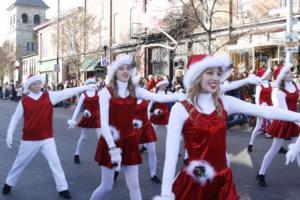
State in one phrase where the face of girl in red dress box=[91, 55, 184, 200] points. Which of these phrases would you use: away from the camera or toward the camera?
toward the camera

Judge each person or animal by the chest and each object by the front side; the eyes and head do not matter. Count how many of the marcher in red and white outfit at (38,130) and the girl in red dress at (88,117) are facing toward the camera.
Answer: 2

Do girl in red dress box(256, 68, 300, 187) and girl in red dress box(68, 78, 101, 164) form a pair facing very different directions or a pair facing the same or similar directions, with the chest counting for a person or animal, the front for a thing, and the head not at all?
same or similar directions

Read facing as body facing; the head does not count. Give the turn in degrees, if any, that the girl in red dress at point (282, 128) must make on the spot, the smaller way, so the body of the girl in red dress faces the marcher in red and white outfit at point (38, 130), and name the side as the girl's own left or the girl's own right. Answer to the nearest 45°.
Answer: approximately 90° to the girl's own right

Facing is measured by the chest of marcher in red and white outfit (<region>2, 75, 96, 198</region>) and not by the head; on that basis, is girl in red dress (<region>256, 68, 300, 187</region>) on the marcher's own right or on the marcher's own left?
on the marcher's own left

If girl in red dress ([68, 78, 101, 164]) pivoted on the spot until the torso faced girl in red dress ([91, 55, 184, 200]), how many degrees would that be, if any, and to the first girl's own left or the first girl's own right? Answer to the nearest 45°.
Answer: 0° — they already face them

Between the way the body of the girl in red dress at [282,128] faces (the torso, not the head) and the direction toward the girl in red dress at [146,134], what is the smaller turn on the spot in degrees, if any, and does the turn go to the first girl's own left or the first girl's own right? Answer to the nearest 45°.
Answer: approximately 135° to the first girl's own right

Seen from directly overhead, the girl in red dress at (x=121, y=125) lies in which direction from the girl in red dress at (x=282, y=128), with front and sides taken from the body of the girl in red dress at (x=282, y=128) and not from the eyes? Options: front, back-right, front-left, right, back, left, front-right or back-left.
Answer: right

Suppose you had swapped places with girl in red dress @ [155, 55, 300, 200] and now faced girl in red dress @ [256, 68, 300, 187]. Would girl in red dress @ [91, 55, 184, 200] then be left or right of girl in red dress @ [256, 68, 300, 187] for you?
left

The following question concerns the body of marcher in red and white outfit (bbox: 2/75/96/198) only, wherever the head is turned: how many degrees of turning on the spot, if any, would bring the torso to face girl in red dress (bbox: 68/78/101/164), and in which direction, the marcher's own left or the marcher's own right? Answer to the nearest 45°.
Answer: approximately 180°

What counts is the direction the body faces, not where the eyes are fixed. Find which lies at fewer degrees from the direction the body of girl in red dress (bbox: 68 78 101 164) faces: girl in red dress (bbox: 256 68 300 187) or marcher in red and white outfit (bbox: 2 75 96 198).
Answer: the marcher in red and white outfit

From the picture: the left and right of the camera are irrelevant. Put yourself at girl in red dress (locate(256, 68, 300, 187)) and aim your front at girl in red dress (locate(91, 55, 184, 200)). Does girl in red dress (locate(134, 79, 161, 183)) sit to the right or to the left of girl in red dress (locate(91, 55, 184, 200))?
right

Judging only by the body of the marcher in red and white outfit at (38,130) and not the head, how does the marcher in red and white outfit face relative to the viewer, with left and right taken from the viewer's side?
facing the viewer

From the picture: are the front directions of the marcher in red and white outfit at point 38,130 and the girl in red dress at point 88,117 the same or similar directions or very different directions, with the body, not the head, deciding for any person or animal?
same or similar directions

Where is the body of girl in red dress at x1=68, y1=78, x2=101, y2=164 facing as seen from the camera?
toward the camera
